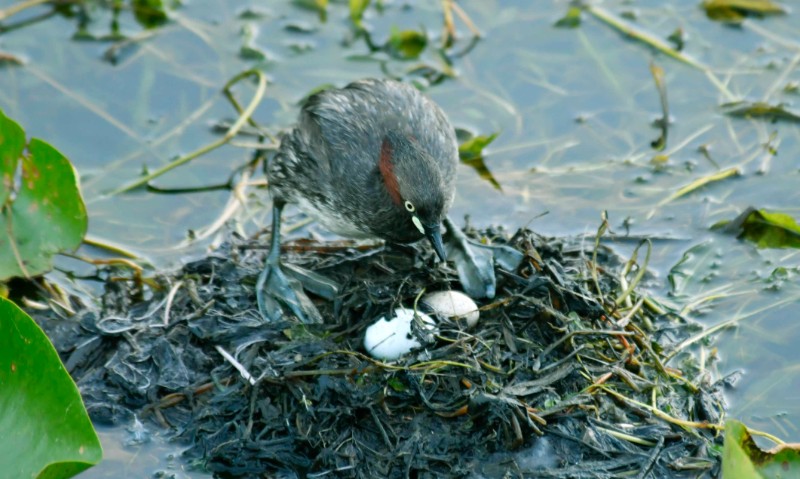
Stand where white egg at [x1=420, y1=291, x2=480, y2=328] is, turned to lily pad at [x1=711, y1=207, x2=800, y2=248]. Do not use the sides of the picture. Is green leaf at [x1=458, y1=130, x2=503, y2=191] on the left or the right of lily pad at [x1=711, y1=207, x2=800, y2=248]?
left

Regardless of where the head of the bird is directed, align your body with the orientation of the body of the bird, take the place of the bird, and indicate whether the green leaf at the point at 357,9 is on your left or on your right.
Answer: on your left

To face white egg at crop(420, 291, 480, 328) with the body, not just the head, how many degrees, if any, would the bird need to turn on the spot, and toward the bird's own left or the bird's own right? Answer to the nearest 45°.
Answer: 0° — it already faces it

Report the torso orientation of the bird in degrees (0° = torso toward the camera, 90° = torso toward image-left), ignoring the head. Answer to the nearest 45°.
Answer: approximately 315°

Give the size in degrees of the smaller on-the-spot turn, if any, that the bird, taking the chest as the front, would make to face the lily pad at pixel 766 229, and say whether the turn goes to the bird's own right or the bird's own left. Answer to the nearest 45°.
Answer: approximately 45° to the bird's own left

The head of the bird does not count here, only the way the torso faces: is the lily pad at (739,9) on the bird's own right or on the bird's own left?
on the bird's own left

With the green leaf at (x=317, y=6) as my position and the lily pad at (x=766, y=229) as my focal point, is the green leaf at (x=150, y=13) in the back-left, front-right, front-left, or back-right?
back-right

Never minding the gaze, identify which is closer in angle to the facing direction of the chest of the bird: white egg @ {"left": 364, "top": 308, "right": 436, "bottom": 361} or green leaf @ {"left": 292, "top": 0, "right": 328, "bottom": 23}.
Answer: the white egg

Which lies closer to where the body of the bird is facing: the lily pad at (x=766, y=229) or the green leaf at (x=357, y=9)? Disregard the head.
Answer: the lily pad

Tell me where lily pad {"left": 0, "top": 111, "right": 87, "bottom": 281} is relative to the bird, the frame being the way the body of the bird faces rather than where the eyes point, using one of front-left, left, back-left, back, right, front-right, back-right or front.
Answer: back-right

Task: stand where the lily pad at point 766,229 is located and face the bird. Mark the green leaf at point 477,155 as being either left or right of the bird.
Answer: right
